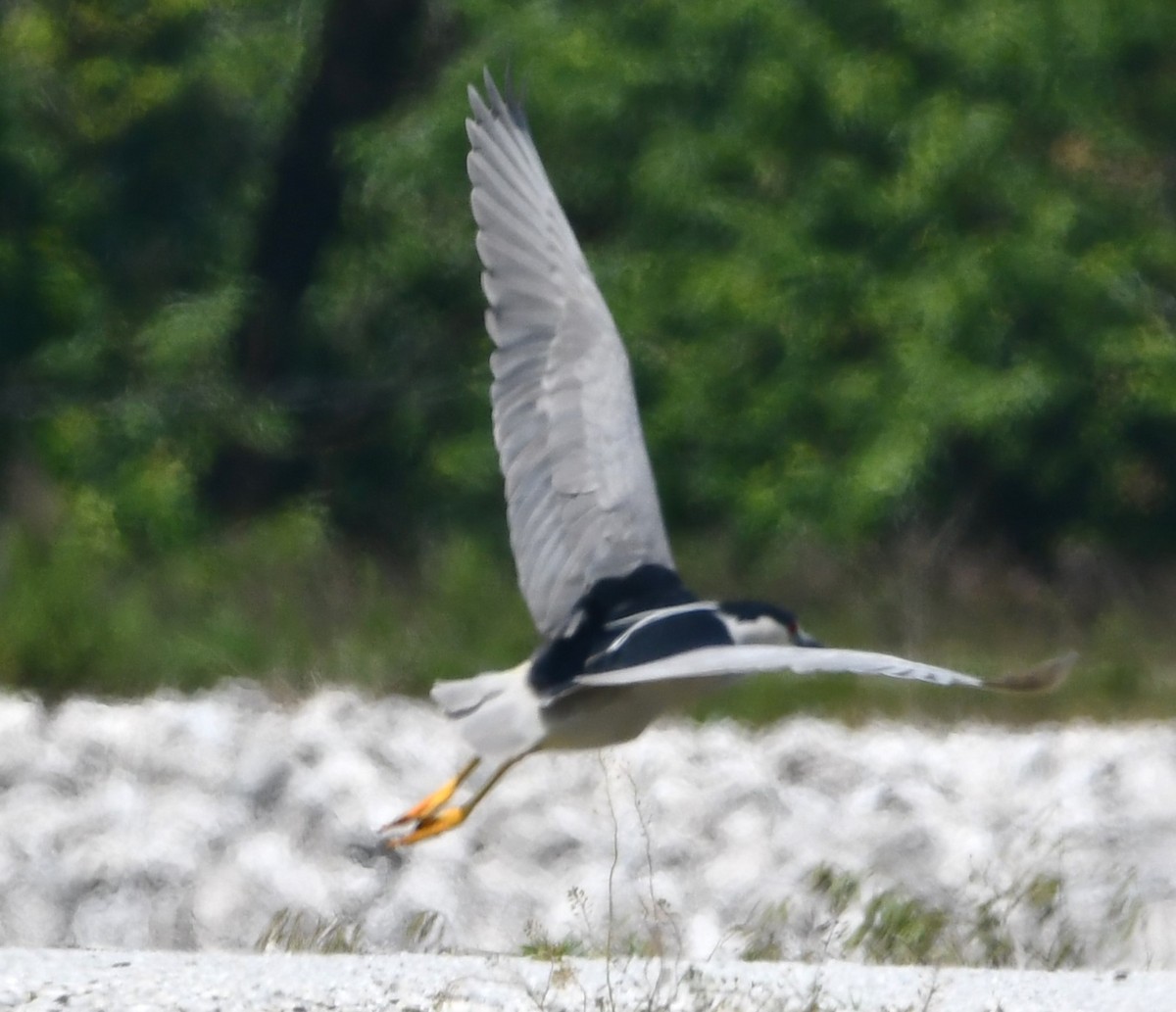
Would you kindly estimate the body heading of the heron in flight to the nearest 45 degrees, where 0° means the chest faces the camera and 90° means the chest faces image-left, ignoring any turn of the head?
approximately 225°
